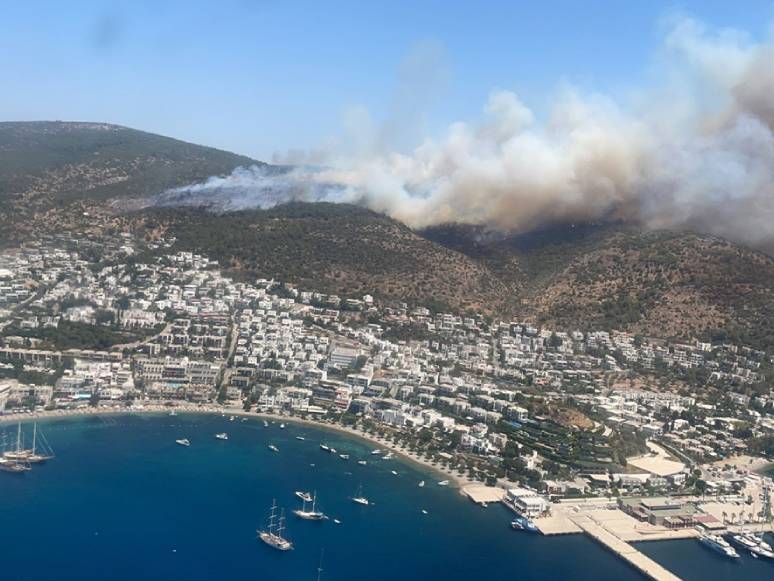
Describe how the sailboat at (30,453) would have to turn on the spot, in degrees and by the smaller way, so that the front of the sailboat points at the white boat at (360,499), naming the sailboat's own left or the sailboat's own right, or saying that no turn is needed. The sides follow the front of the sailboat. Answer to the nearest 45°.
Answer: approximately 45° to the sailboat's own right

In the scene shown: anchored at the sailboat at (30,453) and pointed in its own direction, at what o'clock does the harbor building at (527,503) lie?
The harbor building is roughly at 1 o'clock from the sailboat.

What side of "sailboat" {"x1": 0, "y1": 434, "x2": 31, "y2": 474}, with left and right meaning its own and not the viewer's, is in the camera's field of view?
right

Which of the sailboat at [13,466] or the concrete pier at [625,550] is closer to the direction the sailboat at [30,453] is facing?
the concrete pier

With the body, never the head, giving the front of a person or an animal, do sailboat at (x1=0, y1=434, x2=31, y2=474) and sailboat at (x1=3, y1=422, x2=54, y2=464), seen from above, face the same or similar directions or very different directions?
same or similar directions

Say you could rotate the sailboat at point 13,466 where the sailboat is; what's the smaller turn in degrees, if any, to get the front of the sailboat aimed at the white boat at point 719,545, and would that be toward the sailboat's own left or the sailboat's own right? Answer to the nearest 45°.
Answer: approximately 45° to the sailboat's own right

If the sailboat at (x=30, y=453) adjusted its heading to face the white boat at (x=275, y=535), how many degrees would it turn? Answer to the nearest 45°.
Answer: approximately 45° to its right

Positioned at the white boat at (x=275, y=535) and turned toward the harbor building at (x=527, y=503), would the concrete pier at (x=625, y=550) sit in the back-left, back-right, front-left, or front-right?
front-right

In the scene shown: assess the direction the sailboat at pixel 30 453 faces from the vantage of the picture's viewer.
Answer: facing to the right of the viewer
